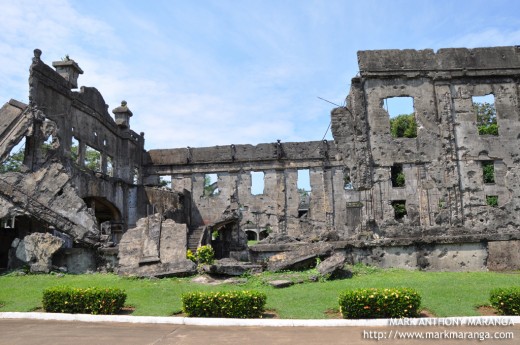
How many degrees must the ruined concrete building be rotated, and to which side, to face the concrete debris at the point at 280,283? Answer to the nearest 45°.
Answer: approximately 45° to its right

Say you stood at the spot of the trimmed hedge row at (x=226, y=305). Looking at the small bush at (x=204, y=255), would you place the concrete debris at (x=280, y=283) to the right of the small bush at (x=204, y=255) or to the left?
right

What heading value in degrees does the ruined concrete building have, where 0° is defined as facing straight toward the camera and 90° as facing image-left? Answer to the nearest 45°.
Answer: approximately 0°

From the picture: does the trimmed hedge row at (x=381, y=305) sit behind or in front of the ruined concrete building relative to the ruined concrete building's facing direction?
in front

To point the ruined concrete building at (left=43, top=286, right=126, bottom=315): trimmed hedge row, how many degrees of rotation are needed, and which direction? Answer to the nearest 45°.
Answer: approximately 45° to its right

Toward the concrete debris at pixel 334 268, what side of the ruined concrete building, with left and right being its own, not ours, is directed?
front

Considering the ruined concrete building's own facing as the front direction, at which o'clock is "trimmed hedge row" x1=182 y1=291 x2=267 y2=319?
The trimmed hedge row is roughly at 1 o'clock from the ruined concrete building.

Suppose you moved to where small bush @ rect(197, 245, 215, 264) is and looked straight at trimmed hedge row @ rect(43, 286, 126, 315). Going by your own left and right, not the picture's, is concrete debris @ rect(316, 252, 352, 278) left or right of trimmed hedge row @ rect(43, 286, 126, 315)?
left

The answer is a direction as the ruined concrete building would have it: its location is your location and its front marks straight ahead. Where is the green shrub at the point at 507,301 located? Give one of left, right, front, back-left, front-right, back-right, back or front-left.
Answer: front
